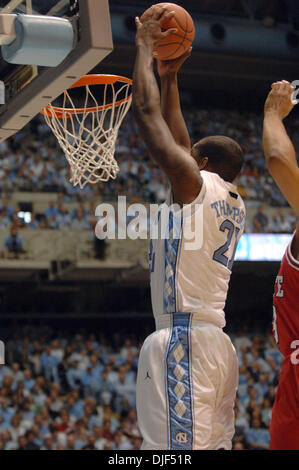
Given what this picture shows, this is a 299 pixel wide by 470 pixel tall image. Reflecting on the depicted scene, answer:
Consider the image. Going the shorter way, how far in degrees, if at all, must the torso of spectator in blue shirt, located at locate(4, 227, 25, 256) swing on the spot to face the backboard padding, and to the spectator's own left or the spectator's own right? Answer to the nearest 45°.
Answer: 0° — they already face it

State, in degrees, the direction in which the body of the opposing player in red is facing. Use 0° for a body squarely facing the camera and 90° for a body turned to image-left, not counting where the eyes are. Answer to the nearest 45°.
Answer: approximately 90°

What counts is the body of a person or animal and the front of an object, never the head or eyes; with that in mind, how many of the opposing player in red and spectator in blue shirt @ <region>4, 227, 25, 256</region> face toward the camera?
1

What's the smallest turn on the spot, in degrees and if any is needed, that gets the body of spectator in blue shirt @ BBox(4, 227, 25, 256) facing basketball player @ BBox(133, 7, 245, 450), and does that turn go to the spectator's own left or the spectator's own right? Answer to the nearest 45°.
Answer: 0° — they already face them

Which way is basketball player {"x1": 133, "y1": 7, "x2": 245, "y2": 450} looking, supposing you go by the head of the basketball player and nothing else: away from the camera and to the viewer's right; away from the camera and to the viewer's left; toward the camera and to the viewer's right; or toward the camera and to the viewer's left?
away from the camera and to the viewer's left

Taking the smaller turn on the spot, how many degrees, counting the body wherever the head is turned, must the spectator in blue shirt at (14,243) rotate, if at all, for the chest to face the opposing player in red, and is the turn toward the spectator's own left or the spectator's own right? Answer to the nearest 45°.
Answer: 0° — they already face them

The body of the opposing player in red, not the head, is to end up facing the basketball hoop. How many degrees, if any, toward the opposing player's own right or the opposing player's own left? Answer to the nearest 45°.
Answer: approximately 45° to the opposing player's own right

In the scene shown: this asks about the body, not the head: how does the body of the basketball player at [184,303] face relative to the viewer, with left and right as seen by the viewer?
facing away from the viewer and to the left of the viewer

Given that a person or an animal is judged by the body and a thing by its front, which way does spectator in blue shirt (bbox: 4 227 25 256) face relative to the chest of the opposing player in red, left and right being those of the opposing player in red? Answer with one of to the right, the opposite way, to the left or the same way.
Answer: to the left

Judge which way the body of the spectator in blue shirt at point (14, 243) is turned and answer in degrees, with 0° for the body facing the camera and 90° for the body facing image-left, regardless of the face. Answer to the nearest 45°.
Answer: approximately 0°
